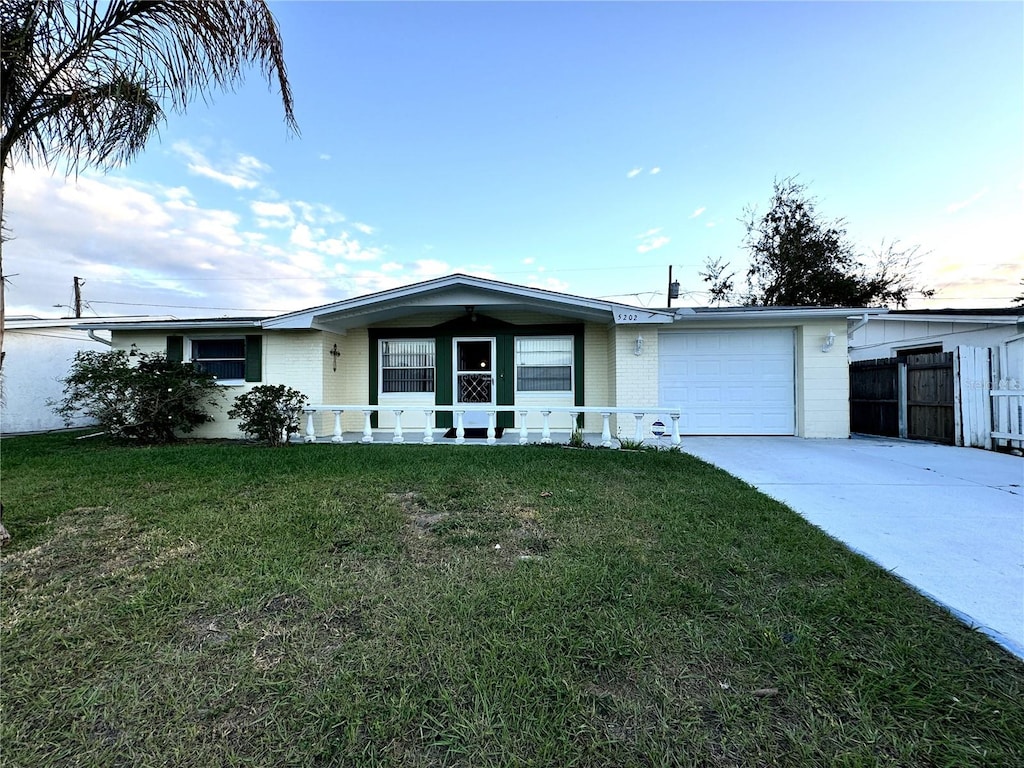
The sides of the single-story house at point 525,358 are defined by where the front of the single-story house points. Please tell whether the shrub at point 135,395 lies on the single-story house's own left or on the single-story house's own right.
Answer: on the single-story house's own right

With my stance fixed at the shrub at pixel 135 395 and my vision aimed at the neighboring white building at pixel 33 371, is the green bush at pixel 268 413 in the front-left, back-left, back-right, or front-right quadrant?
back-right

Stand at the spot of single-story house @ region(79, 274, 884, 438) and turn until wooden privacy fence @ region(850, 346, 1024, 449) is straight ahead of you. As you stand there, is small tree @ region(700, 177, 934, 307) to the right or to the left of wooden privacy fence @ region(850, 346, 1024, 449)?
left

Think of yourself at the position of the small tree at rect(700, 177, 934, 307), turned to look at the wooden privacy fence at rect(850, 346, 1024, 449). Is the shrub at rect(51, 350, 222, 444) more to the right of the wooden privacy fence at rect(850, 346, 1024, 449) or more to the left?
right

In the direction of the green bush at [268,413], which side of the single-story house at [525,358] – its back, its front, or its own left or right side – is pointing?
right

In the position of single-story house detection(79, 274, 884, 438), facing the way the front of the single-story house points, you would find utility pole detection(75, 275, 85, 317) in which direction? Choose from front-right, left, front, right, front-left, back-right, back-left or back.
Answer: back-right

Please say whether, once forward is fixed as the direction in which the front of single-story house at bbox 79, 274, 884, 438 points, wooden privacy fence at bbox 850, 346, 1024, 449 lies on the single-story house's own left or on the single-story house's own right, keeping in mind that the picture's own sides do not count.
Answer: on the single-story house's own left

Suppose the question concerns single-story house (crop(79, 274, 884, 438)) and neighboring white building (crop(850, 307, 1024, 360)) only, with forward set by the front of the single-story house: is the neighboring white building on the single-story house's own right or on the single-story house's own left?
on the single-story house's own left

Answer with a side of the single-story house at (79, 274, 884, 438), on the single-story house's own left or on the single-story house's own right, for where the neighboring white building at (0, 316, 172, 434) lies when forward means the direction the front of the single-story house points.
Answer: on the single-story house's own right

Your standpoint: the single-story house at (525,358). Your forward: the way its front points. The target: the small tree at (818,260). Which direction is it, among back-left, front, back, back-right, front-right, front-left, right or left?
back-left

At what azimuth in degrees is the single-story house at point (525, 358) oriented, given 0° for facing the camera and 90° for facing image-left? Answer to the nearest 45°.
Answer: approximately 0°

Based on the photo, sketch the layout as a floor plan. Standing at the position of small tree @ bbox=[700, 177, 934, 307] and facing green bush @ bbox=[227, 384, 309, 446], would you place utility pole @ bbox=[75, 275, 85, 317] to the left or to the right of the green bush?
right
